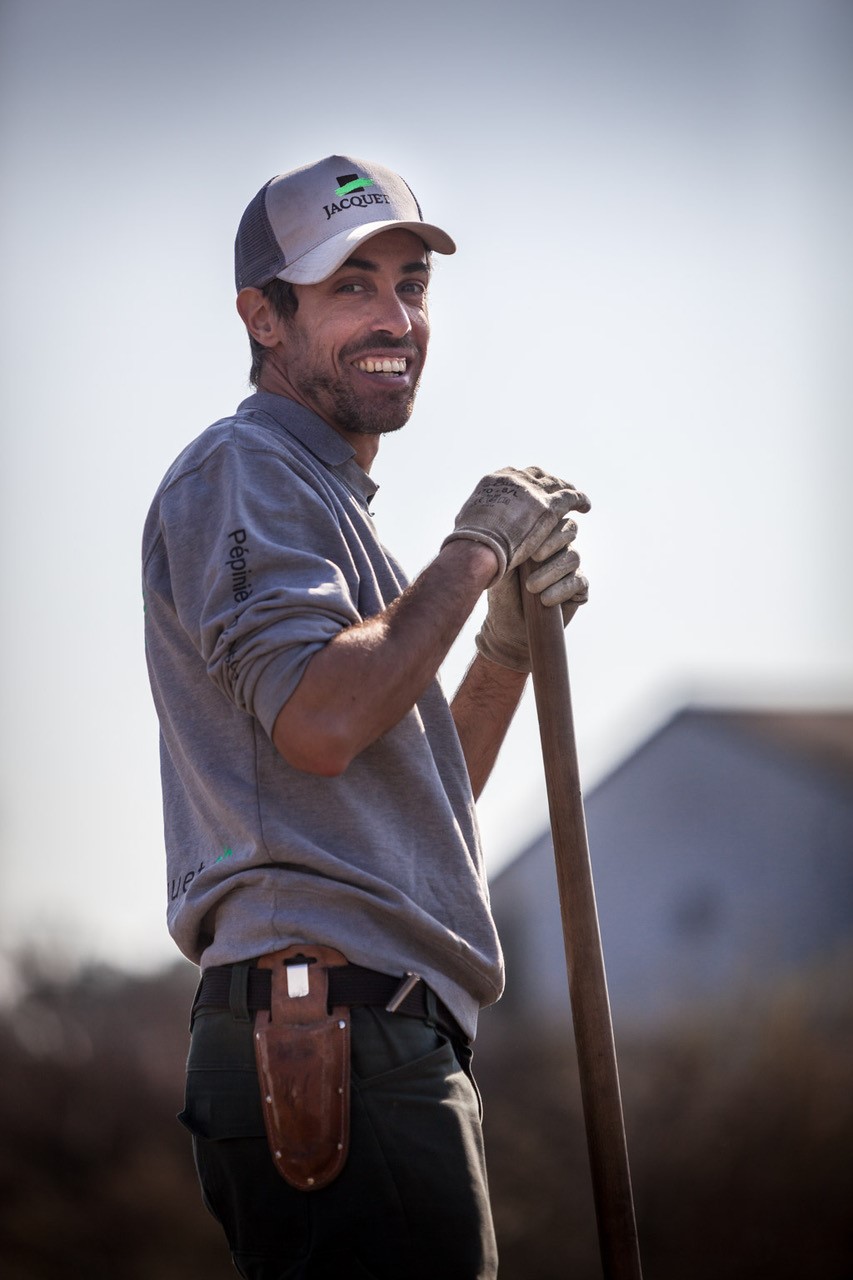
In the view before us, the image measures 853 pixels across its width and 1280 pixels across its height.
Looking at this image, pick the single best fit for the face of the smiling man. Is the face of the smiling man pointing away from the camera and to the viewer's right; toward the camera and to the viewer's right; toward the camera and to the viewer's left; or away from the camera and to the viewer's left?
toward the camera and to the viewer's right

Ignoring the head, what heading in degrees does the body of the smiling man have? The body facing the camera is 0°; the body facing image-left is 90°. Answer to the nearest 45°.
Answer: approximately 270°

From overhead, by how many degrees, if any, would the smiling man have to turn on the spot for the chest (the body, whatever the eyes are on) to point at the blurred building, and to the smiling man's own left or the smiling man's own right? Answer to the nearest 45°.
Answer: approximately 90° to the smiling man's own left
